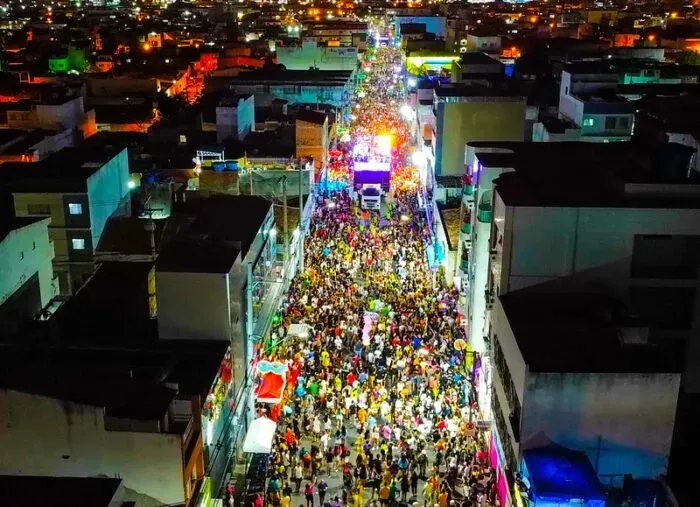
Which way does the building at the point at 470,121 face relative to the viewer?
to the viewer's left

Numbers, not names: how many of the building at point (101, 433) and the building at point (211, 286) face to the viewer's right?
2

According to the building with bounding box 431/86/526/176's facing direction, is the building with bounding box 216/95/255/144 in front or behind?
in front

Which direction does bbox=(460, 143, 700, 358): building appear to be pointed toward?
to the viewer's left

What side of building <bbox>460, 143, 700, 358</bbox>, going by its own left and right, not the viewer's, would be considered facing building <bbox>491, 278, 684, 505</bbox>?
left

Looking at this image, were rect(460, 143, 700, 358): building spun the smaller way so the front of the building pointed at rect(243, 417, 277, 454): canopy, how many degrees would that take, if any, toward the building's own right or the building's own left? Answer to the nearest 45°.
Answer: approximately 45° to the building's own left

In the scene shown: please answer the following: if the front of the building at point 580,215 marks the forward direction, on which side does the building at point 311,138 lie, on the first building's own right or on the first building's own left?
on the first building's own right

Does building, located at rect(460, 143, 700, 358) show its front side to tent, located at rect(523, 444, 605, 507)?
no

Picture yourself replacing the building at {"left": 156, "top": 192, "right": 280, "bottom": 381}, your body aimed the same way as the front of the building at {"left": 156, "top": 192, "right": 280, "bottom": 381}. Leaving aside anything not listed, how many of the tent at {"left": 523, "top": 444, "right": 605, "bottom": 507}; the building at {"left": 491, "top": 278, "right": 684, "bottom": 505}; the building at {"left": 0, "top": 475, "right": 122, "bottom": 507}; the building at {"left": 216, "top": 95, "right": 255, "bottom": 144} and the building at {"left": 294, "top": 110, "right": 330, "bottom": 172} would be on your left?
2

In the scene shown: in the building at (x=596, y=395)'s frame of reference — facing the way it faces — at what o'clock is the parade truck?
The parade truck is roughly at 2 o'clock from the building.

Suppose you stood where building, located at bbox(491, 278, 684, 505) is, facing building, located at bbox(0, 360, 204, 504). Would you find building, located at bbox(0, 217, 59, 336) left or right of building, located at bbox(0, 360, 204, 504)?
right

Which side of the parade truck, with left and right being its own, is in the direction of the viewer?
front

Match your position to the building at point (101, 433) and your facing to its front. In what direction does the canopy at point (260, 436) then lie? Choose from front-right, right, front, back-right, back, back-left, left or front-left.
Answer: front-left

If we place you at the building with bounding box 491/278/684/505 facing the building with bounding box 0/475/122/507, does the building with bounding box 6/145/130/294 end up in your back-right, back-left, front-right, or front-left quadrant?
front-right

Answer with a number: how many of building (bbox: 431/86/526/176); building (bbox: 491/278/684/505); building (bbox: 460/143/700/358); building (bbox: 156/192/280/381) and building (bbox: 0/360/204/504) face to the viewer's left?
3

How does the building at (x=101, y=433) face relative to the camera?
to the viewer's right

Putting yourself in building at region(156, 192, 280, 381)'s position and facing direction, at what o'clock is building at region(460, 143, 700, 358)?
building at region(460, 143, 700, 358) is roughly at 12 o'clock from building at region(156, 192, 280, 381).

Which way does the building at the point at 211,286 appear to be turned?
to the viewer's right

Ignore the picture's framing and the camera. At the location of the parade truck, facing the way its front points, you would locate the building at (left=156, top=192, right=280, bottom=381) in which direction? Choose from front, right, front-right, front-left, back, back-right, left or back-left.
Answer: front

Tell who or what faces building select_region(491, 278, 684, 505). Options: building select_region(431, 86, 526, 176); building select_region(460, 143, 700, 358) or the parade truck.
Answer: the parade truck

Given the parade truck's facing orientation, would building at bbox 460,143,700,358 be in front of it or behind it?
in front
